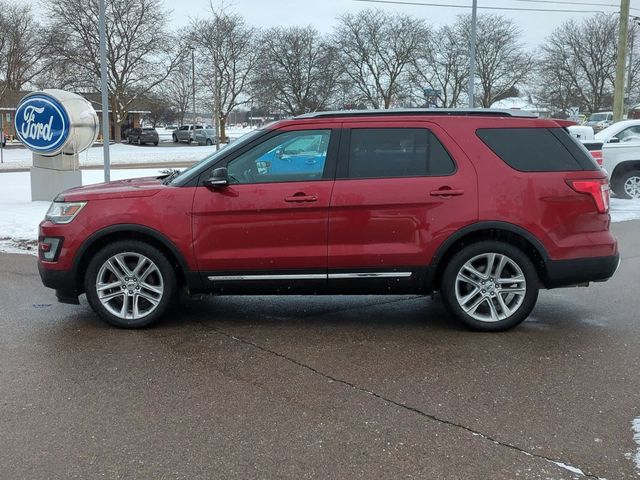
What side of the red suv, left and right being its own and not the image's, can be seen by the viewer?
left

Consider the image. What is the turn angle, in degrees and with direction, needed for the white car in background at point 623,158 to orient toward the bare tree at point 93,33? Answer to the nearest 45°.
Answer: approximately 135° to its left

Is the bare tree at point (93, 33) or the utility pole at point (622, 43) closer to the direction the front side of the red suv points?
the bare tree

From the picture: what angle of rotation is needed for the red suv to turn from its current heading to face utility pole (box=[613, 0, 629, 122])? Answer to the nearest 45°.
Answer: approximately 135° to its right
